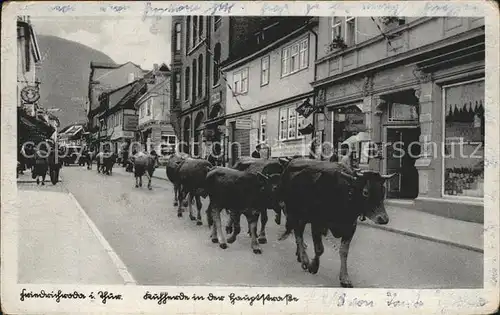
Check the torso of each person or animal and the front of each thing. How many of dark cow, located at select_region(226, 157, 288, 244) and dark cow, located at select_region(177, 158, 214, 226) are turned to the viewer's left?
0

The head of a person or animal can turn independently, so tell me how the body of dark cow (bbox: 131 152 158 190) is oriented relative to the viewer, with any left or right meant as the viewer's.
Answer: facing the viewer and to the right of the viewer

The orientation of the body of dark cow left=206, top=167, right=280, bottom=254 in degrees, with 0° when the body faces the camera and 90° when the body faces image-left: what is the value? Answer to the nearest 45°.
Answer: approximately 315°

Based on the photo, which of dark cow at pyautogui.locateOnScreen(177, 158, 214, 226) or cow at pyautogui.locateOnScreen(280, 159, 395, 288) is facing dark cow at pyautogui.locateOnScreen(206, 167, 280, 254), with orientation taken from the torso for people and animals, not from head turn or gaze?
dark cow at pyautogui.locateOnScreen(177, 158, 214, 226)

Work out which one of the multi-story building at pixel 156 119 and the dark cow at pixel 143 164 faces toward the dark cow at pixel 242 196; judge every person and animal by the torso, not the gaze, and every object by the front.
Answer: the dark cow at pixel 143 164

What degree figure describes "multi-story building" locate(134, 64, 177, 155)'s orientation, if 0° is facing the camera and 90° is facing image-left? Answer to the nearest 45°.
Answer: approximately 45°

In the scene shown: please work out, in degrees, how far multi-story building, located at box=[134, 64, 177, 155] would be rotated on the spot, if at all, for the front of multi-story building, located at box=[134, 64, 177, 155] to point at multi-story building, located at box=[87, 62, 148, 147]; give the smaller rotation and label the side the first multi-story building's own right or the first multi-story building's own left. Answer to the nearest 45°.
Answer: approximately 45° to the first multi-story building's own right

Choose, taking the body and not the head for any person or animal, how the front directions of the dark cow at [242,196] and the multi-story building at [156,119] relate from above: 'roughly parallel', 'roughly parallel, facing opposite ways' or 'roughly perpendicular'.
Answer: roughly perpendicular

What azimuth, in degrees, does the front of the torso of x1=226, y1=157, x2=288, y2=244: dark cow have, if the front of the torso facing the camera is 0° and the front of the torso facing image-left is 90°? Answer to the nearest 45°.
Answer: approximately 315°
